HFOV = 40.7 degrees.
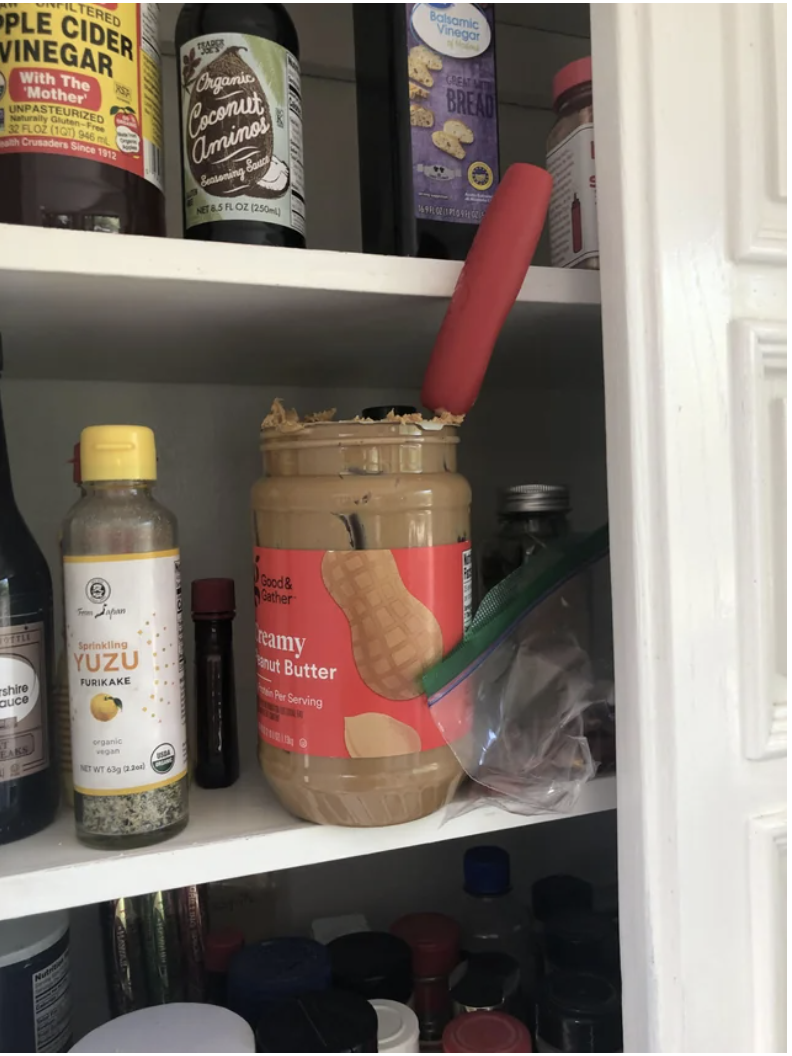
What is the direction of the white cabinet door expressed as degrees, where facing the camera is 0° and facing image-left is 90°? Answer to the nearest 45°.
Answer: approximately 0°
